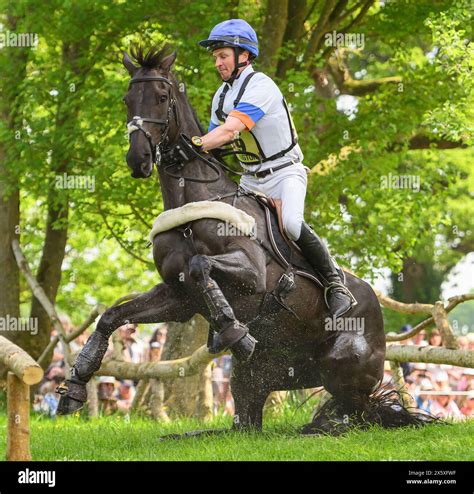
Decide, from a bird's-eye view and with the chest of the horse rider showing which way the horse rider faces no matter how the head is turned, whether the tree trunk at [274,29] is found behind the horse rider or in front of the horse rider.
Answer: behind

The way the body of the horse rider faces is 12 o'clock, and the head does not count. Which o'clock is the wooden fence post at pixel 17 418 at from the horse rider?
The wooden fence post is roughly at 12 o'clock from the horse rider.

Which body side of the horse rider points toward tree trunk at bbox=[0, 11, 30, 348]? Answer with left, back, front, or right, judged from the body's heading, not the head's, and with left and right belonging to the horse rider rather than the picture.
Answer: right

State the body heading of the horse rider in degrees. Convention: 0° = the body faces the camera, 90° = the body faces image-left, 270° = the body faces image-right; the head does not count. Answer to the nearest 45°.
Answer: approximately 45°

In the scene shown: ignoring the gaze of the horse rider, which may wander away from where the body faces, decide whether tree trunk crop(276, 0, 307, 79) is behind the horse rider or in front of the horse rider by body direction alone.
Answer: behind

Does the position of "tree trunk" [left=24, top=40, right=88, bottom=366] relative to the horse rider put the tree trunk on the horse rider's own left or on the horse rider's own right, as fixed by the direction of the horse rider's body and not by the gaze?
on the horse rider's own right

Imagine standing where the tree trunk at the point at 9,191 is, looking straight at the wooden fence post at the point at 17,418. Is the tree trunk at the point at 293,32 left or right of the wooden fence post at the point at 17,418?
left
